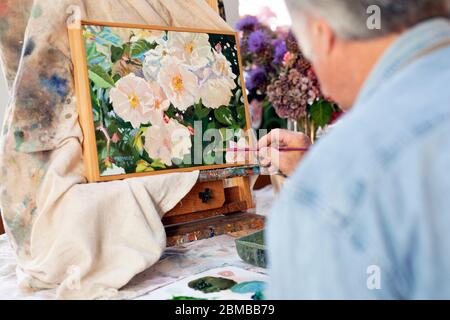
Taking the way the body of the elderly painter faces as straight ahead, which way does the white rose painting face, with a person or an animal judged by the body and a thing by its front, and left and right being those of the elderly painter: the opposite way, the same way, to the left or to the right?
the opposite way

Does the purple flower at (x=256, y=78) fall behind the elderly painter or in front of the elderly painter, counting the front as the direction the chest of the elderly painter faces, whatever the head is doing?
in front

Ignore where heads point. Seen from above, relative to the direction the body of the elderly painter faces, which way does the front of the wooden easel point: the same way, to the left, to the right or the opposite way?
the opposite way

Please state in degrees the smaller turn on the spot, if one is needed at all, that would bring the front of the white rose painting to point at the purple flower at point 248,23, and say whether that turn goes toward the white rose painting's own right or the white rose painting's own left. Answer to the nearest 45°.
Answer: approximately 90° to the white rose painting's own left

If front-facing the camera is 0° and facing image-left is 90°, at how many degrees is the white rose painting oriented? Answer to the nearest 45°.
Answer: approximately 315°

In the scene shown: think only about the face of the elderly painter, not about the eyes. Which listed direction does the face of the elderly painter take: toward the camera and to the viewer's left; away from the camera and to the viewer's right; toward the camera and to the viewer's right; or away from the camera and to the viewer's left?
away from the camera and to the viewer's left

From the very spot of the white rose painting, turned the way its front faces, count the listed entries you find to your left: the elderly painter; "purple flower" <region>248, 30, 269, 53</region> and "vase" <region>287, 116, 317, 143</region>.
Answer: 2

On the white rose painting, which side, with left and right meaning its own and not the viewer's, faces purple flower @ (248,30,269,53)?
left

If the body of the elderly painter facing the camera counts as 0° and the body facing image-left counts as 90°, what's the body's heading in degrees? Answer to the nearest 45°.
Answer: approximately 135°
